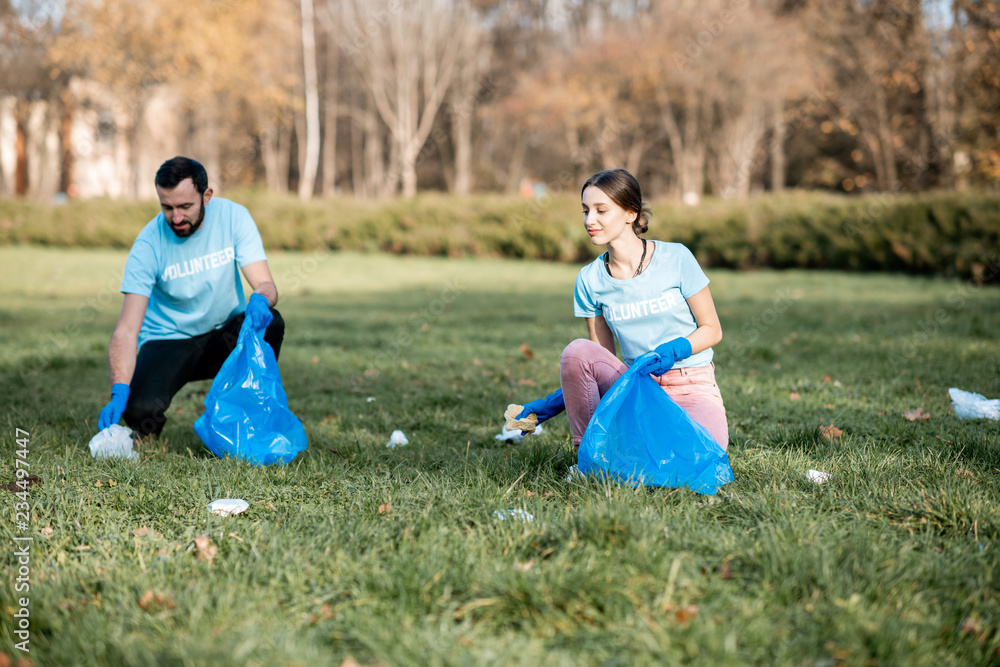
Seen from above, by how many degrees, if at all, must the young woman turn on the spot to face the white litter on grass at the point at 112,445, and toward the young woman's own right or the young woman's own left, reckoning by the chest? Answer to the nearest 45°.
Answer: approximately 45° to the young woman's own right

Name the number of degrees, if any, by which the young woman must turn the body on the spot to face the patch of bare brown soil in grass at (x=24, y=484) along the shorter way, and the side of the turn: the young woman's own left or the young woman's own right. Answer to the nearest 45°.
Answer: approximately 45° to the young woman's own right

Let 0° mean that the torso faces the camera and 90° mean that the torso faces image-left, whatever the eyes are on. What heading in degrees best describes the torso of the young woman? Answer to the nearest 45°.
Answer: approximately 45°

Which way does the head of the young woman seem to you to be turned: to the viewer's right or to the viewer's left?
to the viewer's left

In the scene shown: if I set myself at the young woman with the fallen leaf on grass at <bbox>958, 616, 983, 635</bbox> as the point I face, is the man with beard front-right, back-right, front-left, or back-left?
back-right
